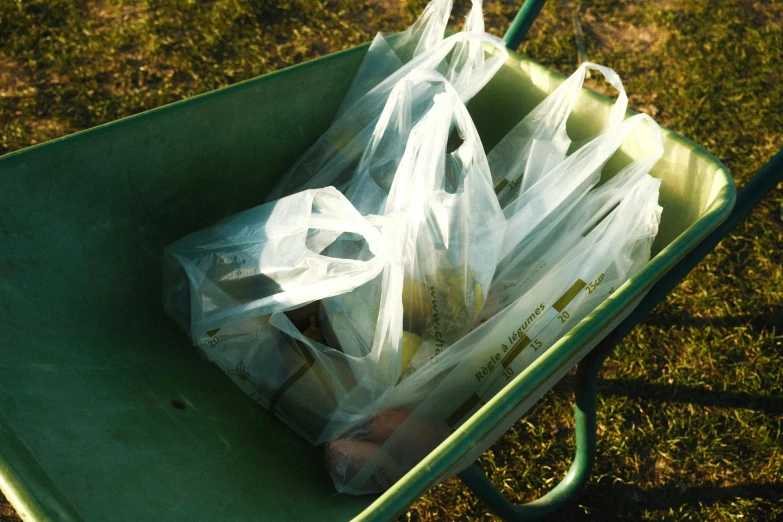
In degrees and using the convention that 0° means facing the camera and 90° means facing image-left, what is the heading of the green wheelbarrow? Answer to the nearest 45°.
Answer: approximately 45°
